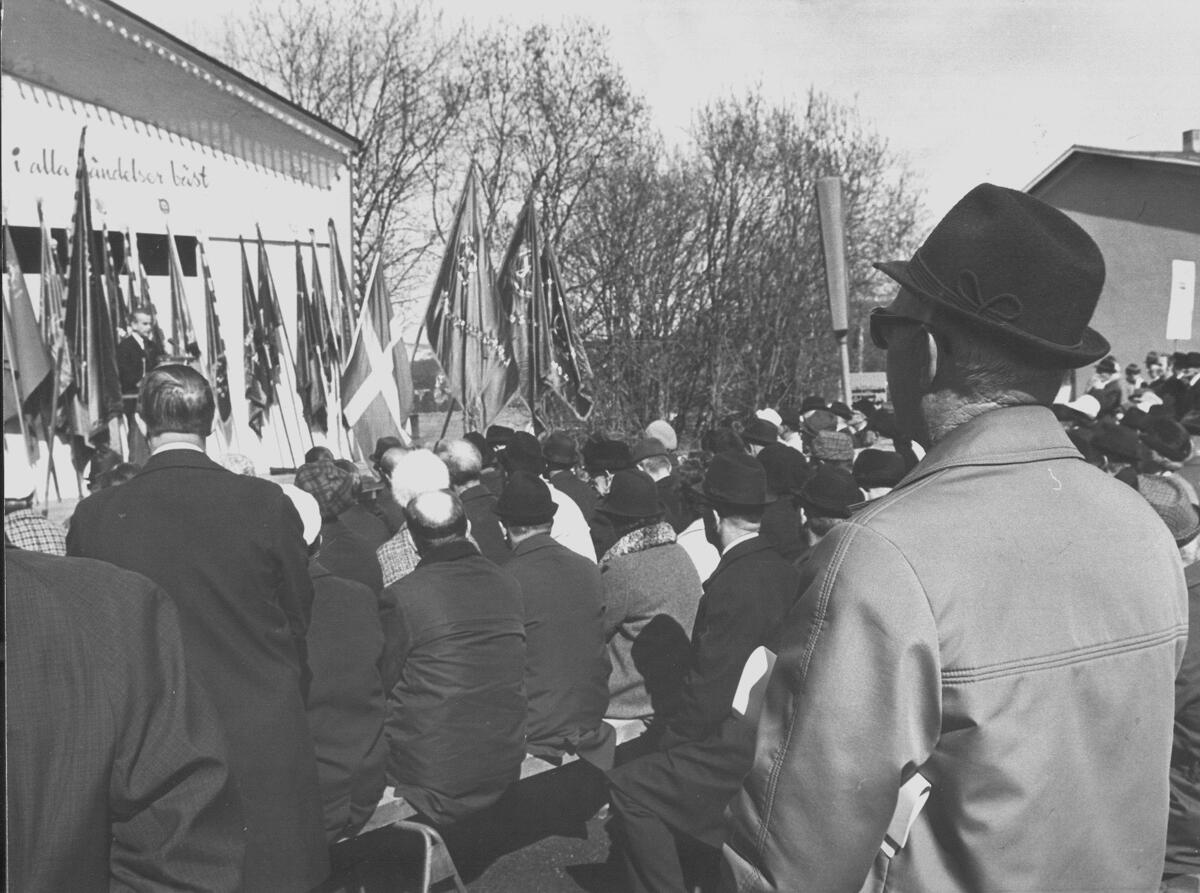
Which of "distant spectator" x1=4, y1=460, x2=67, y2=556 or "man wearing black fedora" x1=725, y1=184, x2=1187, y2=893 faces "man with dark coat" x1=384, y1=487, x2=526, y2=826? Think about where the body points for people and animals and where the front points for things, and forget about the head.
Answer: the man wearing black fedora

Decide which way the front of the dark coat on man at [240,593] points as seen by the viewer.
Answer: away from the camera

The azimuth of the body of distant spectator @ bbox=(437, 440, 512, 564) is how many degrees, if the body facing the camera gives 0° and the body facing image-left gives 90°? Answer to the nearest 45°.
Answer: approximately 135°

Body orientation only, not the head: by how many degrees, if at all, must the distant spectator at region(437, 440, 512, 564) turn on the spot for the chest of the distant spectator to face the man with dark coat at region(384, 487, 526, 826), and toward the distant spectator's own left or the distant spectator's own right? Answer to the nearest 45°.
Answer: approximately 135° to the distant spectator's own left

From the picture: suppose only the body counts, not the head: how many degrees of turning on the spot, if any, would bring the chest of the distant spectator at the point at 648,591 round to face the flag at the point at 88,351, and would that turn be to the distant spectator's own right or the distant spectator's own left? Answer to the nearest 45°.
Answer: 0° — they already face it

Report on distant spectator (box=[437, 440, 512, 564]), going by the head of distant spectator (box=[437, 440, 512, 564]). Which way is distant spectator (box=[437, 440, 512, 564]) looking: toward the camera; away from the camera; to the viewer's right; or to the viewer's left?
away from the camera

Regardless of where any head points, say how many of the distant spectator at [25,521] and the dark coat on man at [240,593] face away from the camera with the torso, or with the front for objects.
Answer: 2

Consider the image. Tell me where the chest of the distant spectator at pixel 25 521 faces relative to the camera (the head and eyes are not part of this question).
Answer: away from the camera

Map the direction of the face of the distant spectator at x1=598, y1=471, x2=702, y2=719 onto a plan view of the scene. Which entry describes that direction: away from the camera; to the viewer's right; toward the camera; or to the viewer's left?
away from the camera

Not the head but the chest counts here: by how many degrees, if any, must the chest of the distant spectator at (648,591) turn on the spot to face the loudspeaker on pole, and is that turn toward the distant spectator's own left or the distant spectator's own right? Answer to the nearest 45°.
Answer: approximately 90° to the distant spectator's own right

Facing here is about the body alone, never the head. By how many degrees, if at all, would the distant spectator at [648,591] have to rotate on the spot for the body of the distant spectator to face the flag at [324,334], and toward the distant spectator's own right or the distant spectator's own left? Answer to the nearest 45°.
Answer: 0° — they already face it
